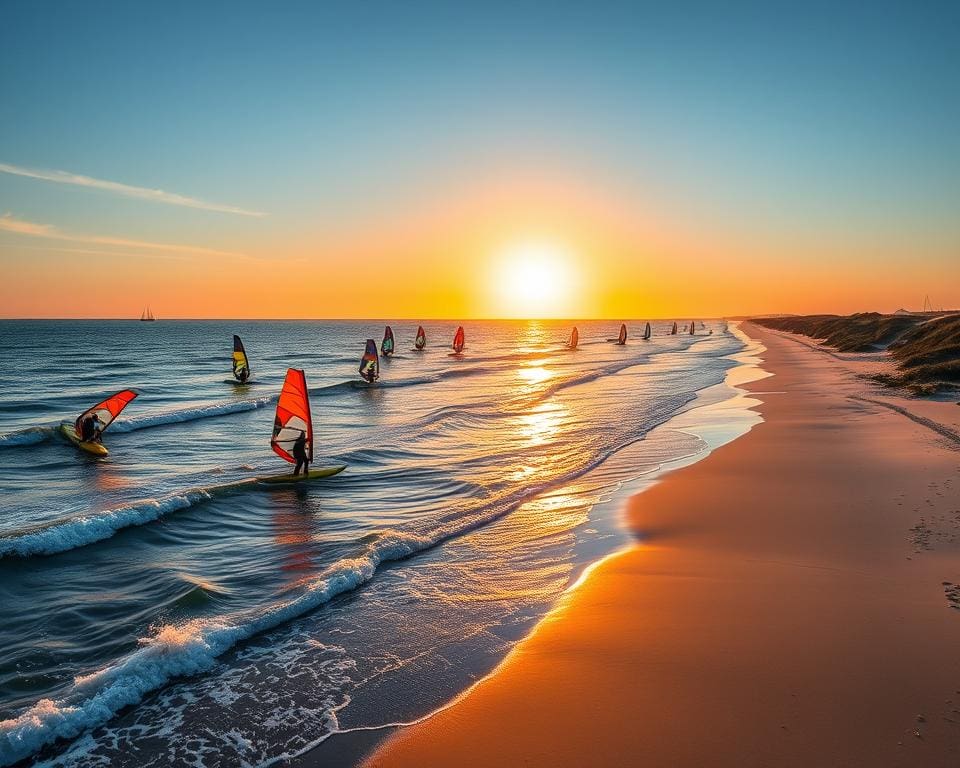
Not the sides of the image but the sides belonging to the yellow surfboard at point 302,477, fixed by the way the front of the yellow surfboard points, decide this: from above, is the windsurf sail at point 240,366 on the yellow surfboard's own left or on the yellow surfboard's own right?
on the yellow surfboard's own left

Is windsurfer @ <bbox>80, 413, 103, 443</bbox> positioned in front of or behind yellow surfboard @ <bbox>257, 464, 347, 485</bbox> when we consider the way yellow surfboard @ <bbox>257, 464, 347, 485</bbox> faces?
behind

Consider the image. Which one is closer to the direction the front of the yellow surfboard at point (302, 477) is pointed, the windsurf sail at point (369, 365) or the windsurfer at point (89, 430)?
the windsurf sail

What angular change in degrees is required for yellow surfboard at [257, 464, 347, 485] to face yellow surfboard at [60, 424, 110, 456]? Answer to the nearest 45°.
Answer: approximately 135° to its left

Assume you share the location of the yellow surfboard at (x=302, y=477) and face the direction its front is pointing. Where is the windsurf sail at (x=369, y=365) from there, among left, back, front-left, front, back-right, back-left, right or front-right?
left

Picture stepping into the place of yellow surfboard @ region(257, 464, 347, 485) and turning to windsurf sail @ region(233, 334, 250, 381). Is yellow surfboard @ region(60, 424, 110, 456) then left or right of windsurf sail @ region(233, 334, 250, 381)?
left

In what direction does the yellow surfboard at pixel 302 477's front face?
to the viewer's right
